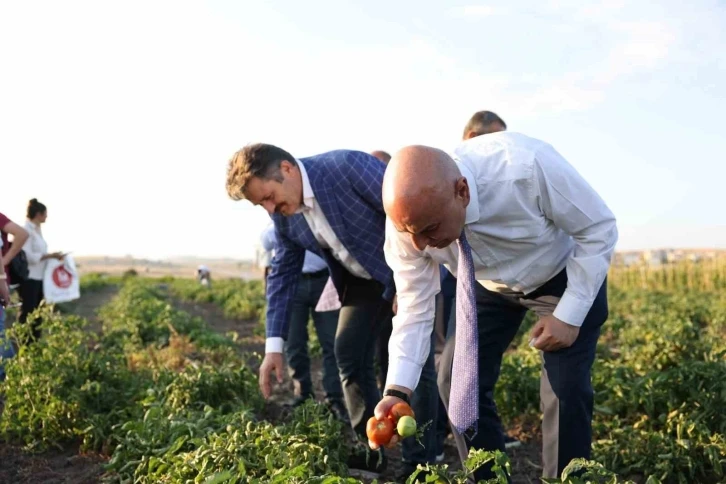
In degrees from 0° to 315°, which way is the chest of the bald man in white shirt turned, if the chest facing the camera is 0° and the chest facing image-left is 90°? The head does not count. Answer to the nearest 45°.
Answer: approximately 45°

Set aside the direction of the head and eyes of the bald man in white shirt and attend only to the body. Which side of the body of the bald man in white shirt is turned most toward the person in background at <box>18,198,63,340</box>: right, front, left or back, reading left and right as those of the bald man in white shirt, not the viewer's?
right

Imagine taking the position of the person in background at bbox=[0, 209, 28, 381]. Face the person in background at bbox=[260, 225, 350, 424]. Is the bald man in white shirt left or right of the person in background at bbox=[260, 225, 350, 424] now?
right

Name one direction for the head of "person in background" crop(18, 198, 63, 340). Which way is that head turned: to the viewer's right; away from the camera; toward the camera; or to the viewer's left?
to the viewer's right

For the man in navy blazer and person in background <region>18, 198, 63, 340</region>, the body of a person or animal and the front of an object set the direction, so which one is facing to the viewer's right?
the person in background

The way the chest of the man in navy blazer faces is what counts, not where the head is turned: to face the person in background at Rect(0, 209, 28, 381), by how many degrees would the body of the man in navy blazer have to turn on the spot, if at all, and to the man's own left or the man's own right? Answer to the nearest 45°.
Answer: approximately 90° to the man's own right

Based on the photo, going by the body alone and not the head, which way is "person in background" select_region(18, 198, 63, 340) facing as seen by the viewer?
to the viewer's right

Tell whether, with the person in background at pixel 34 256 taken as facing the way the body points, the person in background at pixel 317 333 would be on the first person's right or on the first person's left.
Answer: on the first person's right

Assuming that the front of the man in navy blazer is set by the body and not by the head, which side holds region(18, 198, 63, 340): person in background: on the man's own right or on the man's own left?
on the man's own right
